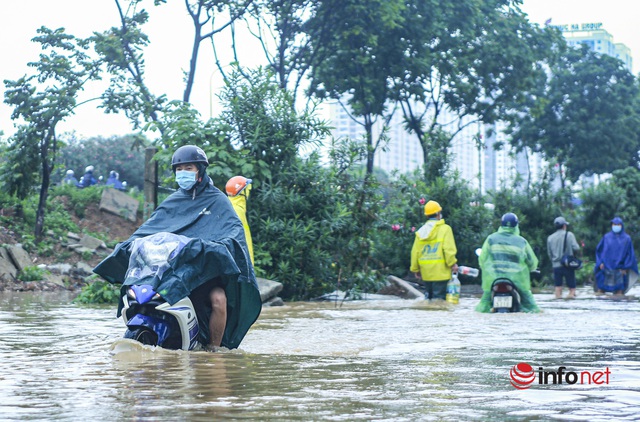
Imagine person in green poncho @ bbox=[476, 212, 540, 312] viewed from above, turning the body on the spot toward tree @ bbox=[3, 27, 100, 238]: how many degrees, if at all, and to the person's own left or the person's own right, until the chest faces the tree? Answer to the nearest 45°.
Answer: approximately 45° to the person's own left

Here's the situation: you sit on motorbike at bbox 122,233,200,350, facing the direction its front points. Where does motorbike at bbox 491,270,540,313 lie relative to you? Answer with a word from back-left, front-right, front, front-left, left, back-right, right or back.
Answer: back

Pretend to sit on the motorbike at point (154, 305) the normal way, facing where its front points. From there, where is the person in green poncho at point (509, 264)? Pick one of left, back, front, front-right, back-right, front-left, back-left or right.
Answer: back

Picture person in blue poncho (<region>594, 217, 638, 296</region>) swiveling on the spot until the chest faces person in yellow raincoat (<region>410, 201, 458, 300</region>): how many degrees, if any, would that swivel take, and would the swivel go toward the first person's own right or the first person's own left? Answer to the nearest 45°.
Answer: approximately 45° to the first person's own right

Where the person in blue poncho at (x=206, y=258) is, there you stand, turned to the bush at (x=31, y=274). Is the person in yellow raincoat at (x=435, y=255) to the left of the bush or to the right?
right

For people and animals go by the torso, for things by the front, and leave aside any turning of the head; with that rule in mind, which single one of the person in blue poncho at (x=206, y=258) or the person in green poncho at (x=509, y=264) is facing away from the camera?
the person in green poncho

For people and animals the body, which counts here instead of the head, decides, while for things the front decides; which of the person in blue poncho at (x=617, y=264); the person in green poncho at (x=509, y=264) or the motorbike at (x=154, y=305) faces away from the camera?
the person in green poncho

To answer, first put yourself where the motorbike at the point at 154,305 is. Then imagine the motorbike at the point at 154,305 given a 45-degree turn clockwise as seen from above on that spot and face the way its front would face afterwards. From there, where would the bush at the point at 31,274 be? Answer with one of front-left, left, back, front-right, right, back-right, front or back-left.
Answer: right

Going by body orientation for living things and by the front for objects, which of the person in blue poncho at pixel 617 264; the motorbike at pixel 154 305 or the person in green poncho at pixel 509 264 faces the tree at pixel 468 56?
the person in green poncho

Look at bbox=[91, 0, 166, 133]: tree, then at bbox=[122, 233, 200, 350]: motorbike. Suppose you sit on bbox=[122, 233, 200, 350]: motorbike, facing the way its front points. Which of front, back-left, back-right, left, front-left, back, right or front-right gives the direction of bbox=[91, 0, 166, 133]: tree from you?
back-right

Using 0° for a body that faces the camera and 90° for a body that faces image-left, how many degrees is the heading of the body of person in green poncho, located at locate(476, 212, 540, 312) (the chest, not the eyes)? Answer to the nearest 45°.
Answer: approximately 180°

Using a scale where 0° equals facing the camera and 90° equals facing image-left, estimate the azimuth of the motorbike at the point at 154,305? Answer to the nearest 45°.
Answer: approximately 45°

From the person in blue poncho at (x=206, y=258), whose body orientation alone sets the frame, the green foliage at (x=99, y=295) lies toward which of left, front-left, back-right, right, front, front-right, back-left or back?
back-right

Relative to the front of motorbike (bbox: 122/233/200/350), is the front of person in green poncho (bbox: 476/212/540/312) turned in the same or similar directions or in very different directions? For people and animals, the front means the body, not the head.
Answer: very different directions

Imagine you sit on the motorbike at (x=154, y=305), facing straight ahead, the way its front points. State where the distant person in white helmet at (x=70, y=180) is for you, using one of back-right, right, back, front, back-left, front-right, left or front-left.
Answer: back-right

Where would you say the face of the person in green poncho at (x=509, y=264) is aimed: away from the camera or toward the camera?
away from the camera
